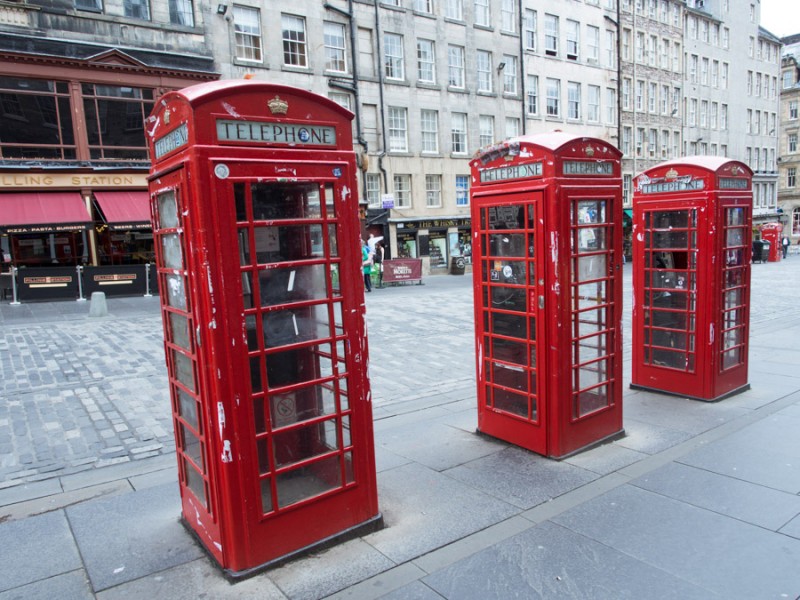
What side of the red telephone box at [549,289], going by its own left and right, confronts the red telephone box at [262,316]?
front

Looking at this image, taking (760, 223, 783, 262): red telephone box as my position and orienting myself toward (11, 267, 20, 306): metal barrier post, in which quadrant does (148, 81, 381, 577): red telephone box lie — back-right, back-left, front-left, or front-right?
front-left

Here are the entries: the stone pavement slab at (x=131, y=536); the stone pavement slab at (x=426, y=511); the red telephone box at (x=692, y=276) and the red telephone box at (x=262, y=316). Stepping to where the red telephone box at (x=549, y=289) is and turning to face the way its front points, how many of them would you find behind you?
1

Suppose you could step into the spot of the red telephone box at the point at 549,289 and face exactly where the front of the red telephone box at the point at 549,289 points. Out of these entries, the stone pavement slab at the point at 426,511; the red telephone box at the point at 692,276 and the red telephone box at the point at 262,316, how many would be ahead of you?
2

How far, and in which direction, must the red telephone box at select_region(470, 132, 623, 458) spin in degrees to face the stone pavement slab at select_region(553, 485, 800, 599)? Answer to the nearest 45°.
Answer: approximately 90° to its left

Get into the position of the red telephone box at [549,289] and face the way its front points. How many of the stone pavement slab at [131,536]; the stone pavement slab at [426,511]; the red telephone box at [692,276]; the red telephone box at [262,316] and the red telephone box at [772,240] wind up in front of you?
3

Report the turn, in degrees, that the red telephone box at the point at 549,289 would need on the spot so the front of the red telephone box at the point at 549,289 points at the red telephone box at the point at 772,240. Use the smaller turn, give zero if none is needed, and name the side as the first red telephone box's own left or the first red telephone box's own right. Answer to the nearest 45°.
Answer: approximately 135° to the first red telephone box's own right

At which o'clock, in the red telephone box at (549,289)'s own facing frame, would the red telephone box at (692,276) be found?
the red telephone box at (692,276) is roughly at 6 o'clock from the red telephone box at (549,289).

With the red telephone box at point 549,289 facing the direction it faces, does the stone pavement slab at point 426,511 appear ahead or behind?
ahead

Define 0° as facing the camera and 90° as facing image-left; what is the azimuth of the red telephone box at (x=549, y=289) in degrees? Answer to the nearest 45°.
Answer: approximately 45°

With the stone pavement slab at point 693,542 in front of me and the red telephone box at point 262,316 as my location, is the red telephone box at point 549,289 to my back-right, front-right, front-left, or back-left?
front-left

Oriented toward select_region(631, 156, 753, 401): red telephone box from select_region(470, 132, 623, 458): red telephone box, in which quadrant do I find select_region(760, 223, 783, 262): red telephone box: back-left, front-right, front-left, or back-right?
front-left

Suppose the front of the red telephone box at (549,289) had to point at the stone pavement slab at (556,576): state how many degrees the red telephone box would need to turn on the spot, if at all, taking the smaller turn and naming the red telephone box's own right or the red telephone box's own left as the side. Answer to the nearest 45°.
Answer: approximately 45° to the red telephone box's own left

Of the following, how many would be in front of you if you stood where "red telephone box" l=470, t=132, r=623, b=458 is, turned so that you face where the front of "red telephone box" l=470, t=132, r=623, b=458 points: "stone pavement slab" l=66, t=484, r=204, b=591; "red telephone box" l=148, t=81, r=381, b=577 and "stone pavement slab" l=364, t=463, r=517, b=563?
3

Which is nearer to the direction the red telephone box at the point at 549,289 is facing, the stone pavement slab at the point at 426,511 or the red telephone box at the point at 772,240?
the stone pavement slab

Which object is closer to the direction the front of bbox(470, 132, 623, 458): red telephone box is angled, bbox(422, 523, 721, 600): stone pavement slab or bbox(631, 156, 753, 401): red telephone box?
the stone pavement slab

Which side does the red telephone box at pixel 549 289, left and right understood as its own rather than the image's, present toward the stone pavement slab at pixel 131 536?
front
